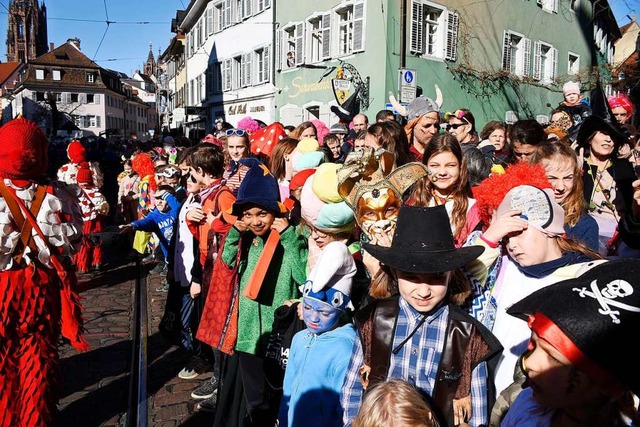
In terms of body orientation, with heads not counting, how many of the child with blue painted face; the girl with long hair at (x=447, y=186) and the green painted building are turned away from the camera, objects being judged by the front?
0

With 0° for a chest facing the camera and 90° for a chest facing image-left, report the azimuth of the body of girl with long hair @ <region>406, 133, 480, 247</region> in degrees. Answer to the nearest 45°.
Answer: approximately 0°

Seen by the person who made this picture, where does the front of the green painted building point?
facing the viewer and to the left of the viewer

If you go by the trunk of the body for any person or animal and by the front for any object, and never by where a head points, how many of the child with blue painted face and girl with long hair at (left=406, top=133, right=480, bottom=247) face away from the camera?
0

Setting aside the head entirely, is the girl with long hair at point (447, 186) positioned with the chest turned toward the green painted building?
no

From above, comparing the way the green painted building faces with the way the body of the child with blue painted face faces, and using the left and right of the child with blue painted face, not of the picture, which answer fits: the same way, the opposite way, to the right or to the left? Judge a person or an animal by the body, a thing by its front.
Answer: the same way

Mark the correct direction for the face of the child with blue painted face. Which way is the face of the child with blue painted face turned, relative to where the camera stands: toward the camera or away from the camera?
toward the camera

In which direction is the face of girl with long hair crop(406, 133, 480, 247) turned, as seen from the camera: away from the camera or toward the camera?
toward the camera

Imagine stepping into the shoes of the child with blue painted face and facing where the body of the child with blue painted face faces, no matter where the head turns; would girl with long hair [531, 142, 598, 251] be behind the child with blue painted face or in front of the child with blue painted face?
behind

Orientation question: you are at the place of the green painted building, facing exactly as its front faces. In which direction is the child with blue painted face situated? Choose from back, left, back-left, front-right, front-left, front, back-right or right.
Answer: front-left

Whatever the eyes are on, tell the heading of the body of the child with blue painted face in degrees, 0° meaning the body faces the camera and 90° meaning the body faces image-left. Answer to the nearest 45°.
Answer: approximately 45°

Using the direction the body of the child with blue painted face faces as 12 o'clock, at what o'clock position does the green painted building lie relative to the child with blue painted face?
The green painted building is roughly at 5 o'clock from the child with blue painted face.

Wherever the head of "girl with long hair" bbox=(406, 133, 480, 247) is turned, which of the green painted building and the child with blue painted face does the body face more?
the child with blue painted face

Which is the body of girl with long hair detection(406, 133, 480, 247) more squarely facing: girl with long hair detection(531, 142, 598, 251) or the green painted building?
the girl with long hair

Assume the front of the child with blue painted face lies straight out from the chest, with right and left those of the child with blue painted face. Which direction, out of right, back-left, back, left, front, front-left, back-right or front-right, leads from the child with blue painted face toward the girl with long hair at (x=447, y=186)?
back

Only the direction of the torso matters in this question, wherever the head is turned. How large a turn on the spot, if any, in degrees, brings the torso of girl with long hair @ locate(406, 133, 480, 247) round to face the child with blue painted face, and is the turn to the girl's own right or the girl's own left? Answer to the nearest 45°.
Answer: approximately 45° to the girl's own right

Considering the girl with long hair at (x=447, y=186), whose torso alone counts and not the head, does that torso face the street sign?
no

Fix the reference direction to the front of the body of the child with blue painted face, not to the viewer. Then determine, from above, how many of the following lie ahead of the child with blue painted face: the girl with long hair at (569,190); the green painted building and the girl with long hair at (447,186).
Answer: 0
